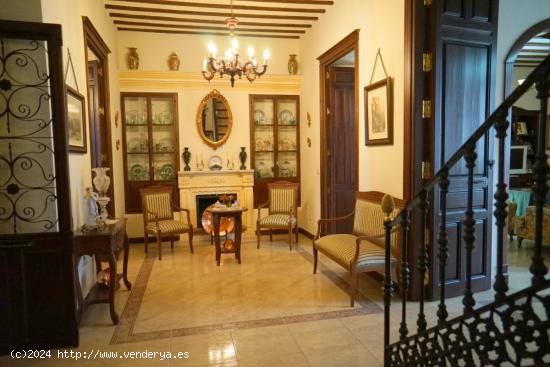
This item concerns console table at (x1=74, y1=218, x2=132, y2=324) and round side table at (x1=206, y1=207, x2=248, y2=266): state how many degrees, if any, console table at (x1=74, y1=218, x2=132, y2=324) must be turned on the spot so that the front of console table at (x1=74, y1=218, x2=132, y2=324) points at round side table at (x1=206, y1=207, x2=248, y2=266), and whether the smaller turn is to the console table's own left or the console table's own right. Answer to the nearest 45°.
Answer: approximately 45° to the console table's own left

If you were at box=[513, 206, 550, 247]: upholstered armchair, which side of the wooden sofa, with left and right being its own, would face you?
back

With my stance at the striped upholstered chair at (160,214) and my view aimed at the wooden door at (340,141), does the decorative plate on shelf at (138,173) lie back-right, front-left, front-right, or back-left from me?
back-left

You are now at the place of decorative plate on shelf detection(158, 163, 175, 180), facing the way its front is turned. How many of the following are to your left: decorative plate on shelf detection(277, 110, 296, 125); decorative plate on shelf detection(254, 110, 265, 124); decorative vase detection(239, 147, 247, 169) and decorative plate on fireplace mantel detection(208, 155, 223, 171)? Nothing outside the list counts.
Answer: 4

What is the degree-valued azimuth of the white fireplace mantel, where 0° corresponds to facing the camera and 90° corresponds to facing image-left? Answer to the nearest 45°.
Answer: approximately 0°

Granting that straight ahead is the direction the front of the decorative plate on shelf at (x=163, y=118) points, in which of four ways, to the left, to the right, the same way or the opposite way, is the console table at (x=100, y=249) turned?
to the left

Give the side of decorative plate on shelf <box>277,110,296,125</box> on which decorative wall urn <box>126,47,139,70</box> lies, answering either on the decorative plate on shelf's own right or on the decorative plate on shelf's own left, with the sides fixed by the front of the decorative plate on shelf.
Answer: on the decorative plate on shelf's own right

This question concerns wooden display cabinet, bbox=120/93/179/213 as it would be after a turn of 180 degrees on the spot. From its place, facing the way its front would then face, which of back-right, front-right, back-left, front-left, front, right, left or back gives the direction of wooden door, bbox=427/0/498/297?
back-right

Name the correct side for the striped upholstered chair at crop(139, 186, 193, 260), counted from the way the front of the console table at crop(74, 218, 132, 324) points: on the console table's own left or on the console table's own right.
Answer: on the console table's own left

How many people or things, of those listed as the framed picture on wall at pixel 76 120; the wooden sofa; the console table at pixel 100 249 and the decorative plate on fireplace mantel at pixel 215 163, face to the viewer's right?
2

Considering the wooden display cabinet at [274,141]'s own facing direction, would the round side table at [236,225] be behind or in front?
in front

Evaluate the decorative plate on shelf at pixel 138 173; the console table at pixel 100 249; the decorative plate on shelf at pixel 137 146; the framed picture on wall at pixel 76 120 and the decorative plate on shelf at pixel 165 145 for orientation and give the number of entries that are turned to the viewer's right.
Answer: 2

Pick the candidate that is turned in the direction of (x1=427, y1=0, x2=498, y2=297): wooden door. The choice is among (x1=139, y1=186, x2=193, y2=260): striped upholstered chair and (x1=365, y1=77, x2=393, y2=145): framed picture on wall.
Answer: the striped upholstered chair

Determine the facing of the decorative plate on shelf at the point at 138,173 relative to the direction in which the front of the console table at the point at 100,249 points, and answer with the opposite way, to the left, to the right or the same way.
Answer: to the right

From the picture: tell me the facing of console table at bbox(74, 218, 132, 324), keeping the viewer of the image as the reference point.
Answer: facing to the right of the viewer
